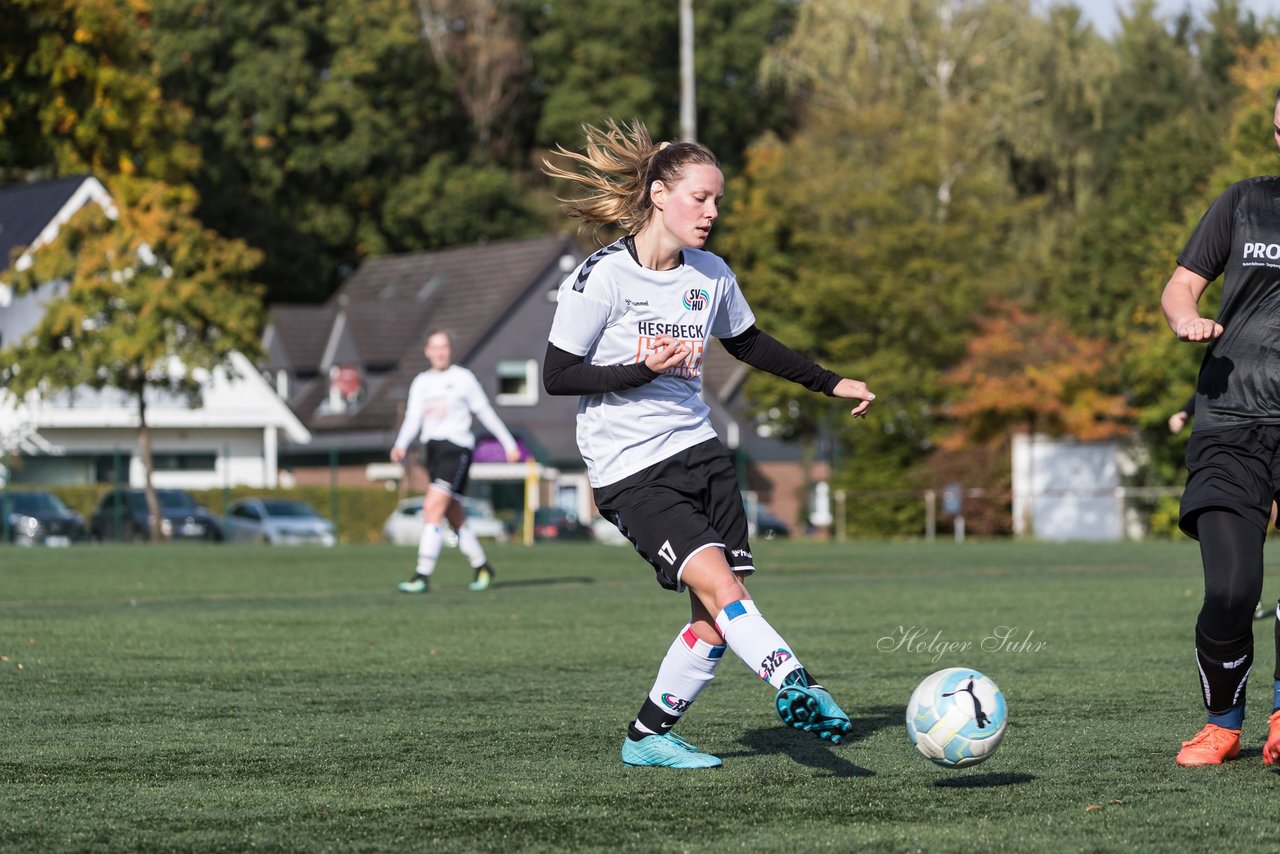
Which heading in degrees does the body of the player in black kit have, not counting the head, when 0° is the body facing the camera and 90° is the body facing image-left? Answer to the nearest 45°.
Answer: approximately 0°

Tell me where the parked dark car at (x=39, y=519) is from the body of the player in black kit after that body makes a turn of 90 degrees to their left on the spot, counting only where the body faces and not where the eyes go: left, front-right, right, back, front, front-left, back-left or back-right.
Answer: back-left

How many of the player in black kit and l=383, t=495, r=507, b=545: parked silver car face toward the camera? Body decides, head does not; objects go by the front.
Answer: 1

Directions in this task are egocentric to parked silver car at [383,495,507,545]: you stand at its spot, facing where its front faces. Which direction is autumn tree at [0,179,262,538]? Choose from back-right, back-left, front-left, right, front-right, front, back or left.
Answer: back-right

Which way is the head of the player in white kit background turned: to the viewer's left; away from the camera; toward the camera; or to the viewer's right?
toward the camera

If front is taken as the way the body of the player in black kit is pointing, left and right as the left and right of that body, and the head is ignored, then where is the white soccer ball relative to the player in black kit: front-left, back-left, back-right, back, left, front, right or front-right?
front-right

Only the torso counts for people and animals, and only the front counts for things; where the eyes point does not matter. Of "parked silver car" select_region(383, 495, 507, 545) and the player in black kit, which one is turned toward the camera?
the player in black kit

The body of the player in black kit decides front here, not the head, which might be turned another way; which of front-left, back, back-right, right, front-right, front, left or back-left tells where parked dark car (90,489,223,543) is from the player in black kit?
back-right
